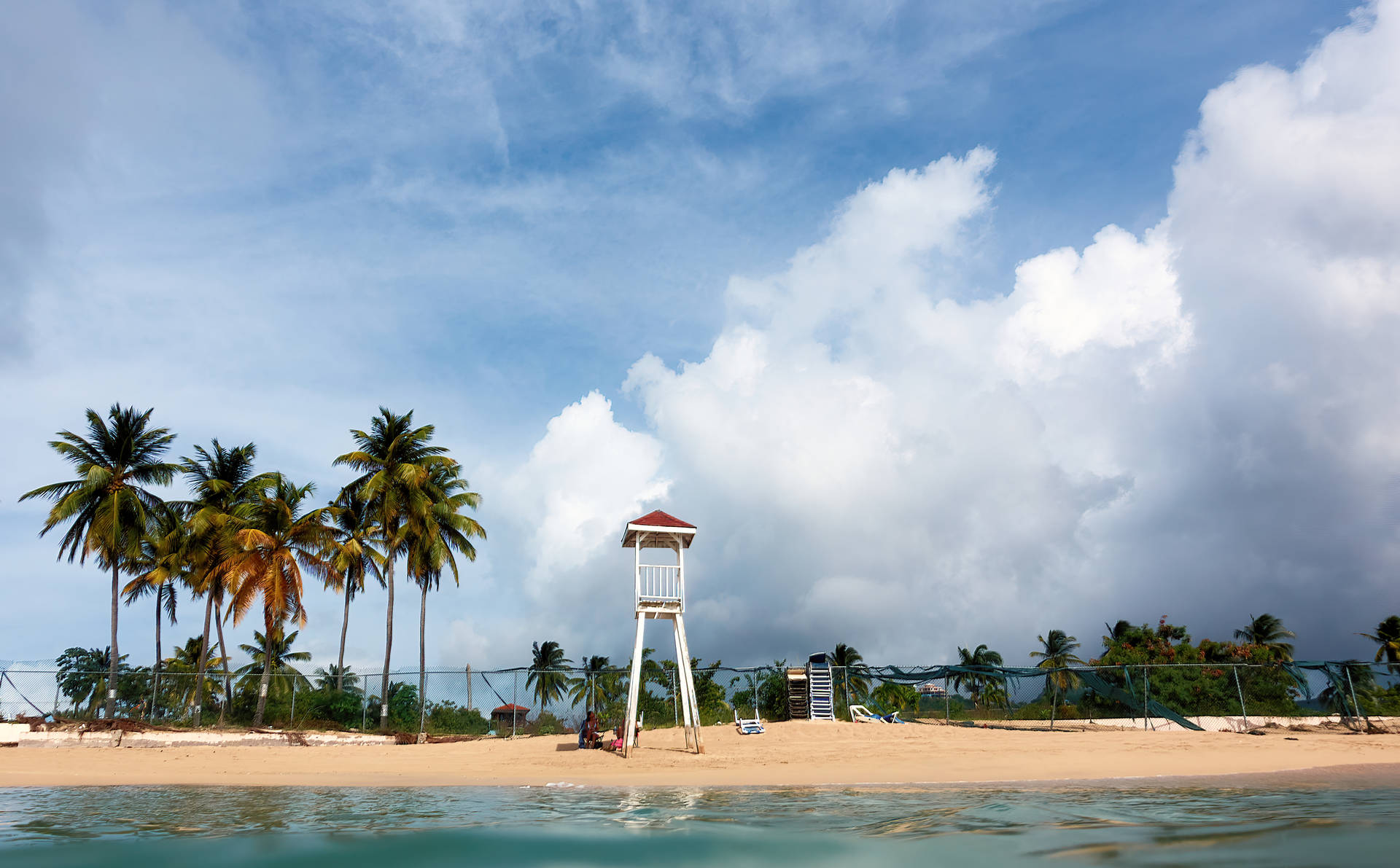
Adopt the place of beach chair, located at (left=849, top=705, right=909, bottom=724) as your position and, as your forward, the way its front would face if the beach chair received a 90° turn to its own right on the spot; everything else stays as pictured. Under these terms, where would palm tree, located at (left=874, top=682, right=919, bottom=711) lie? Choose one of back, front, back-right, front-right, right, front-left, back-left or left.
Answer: back

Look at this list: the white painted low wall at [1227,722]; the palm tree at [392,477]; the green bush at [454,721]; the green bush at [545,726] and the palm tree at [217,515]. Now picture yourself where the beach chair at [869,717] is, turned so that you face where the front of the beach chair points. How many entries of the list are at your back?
4

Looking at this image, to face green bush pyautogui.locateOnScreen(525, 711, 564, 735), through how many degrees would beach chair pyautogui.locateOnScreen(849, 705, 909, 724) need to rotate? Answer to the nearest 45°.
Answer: approximately 180°

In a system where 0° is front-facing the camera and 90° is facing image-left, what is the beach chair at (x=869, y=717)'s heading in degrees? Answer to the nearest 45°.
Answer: approximately 270°

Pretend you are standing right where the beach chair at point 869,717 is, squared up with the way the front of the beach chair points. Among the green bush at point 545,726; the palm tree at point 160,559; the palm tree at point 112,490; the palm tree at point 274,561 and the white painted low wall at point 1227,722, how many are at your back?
4

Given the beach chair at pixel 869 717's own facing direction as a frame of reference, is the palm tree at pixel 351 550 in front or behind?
behind

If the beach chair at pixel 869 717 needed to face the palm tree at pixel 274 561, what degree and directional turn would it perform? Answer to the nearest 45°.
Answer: approximately 180°

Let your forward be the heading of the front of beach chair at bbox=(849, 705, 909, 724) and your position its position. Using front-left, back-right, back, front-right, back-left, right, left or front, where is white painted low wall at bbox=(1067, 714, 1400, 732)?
front

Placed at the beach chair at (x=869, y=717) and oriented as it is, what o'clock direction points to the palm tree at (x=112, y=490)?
The palm tree is roughly at 6 o'clock from the beach chair.

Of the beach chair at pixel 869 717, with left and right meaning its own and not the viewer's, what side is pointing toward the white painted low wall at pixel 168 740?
back
